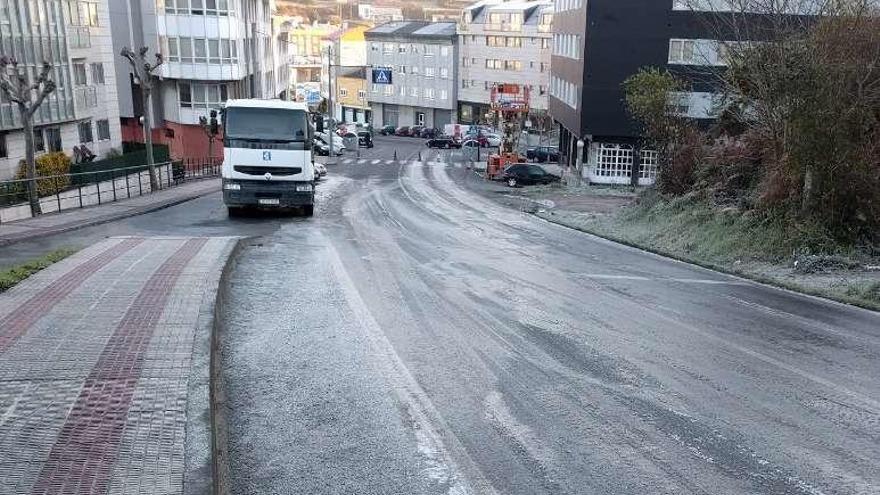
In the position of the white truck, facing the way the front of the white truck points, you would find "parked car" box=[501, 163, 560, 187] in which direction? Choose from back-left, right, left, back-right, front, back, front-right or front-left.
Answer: back-left

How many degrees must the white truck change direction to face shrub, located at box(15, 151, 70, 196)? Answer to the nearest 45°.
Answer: approximately 135° to its right

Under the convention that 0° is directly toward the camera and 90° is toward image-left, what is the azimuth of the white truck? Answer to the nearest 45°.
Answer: approximately 0°

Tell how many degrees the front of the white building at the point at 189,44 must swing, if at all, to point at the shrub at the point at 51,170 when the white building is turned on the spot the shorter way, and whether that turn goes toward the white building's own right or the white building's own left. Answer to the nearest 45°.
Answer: approximately 45° to the white building's own right

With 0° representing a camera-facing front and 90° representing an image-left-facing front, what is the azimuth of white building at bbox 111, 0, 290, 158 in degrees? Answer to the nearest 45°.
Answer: approximately 315°

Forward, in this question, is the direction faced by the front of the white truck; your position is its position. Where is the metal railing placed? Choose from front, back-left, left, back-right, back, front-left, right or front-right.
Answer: back-right

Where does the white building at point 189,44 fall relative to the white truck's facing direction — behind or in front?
behind

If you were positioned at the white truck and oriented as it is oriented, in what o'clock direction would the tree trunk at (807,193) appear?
The tree trunk is roughly at 10 o'clock from the white truck.
